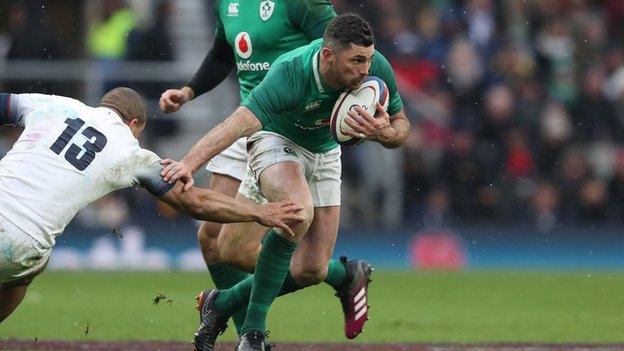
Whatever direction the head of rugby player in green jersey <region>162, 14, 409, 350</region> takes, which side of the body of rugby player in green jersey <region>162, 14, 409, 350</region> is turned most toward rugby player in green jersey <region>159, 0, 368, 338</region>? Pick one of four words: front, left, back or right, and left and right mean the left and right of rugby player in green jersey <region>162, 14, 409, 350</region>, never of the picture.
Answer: back

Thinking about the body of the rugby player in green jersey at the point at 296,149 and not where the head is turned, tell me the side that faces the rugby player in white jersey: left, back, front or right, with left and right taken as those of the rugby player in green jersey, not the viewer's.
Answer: right
